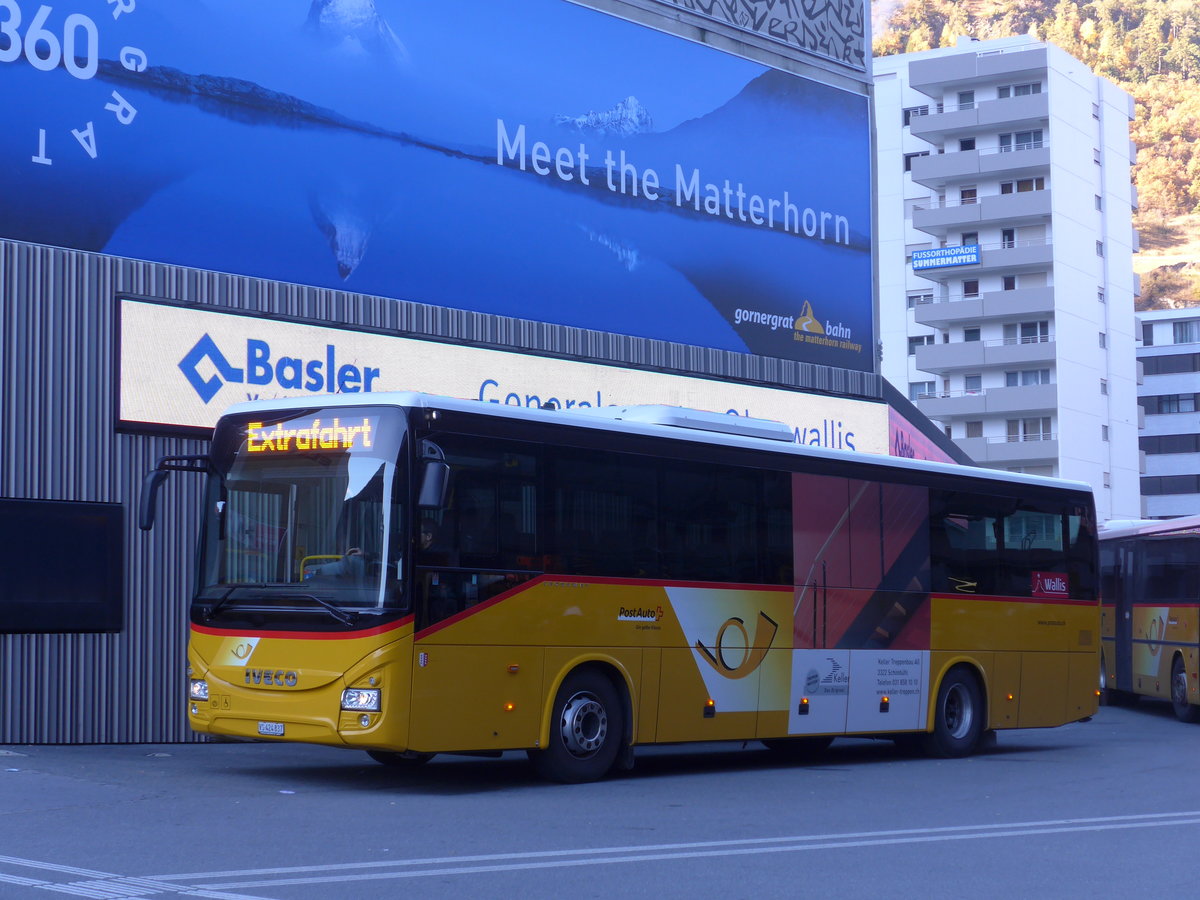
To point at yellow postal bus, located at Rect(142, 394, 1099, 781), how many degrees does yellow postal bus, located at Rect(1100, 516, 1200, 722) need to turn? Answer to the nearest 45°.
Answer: approximately 45° to its right

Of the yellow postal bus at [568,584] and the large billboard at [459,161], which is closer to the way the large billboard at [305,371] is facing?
the yellow postal bus

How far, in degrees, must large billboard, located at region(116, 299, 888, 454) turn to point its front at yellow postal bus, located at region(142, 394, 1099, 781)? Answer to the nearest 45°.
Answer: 0° — it already faces it

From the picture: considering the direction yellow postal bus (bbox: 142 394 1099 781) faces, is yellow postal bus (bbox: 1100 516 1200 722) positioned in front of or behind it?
behind

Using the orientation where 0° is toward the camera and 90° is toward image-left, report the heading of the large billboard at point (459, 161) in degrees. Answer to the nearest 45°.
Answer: approximately 315°

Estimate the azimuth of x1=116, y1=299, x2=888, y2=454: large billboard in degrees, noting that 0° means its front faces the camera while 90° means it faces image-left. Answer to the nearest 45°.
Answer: approximately 315°
